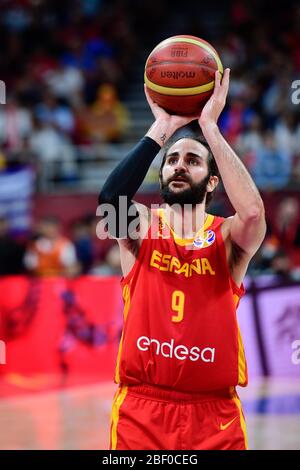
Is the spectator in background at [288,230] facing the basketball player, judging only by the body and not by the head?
yes

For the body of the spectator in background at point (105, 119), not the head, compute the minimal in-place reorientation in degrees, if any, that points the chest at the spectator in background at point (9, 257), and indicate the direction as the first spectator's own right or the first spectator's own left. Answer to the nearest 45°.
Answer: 0° — they already face them

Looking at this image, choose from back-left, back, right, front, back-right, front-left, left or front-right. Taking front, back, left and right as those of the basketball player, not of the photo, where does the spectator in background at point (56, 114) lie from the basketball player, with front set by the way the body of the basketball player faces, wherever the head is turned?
back

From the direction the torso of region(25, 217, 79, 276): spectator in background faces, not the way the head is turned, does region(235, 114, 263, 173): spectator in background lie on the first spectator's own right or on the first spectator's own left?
on the first spectator's own left
